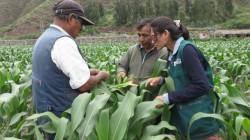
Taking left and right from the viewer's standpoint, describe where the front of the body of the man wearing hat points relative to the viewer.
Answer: facing away from the viewer and to the right of the viewer

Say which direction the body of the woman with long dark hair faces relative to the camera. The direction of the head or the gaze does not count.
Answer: to the viewer's left

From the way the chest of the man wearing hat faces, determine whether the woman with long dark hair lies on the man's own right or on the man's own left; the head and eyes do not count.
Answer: on the man's own right

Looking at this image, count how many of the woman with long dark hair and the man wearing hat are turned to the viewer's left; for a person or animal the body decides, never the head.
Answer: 1

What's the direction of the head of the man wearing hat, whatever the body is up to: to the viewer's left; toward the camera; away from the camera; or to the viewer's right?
to the viewer's right

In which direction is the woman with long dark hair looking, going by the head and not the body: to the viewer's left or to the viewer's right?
to the viewer's left

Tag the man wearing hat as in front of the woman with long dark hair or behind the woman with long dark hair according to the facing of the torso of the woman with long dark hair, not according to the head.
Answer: in front
